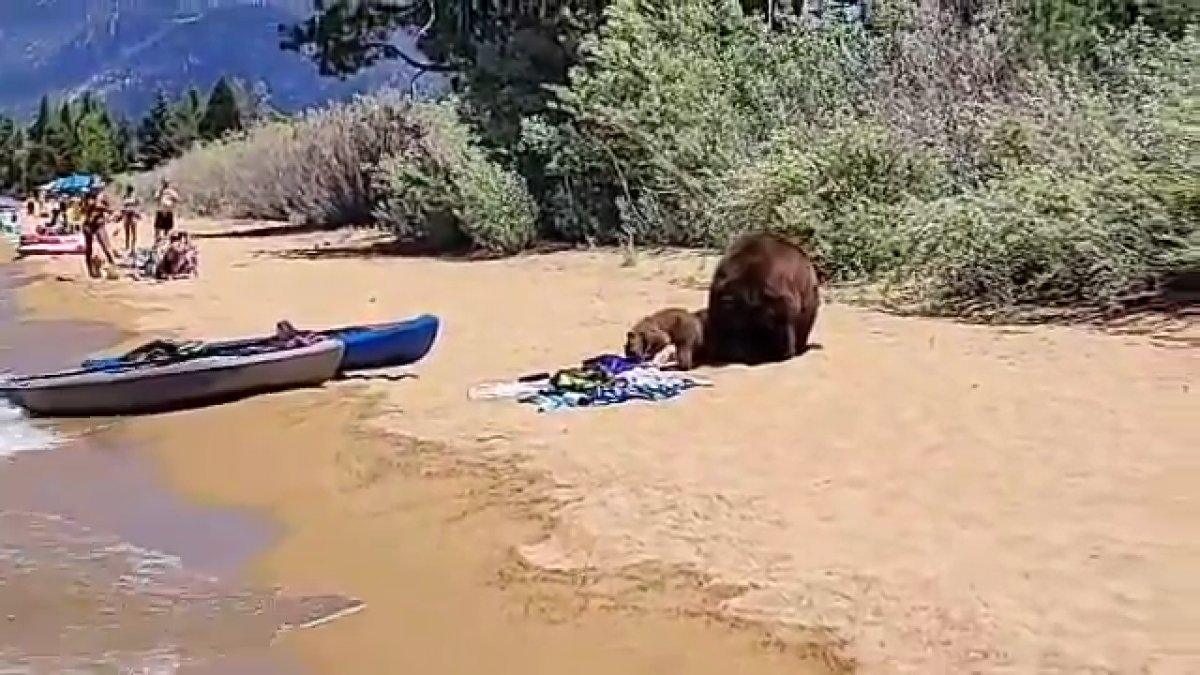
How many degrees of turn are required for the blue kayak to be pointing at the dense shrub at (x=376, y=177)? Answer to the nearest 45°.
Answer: approximately 90° to its left

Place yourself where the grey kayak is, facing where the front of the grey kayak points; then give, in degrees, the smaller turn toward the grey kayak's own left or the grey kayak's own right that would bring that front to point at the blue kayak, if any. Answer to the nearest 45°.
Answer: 0° — it already faces it

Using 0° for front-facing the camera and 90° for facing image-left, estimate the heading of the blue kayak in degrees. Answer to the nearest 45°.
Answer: approximately 270°

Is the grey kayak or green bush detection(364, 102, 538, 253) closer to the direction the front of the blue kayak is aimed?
the green bush

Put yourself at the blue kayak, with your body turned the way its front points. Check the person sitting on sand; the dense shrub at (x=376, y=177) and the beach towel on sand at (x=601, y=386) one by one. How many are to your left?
2

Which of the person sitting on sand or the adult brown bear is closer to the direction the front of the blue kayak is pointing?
the adult brown bear

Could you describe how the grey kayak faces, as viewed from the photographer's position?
facing to the right of the viewer

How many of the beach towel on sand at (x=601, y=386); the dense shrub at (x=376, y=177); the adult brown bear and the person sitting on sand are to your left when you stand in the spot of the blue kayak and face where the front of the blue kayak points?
2
